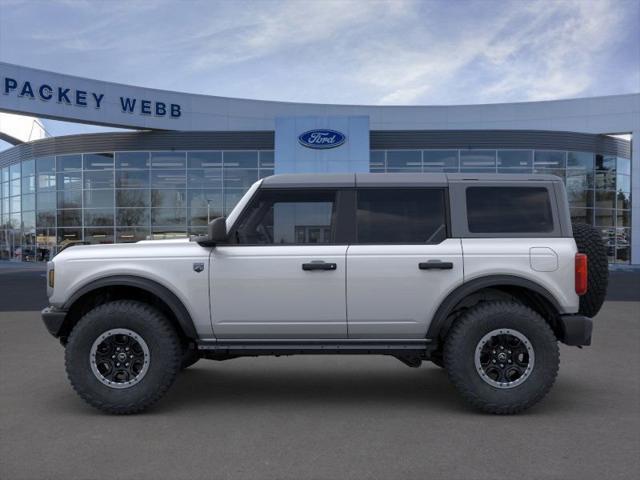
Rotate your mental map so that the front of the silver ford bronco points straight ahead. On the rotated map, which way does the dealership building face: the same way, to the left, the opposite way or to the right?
to the left

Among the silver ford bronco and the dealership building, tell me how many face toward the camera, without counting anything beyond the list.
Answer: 1

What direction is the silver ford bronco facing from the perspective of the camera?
to the viewer's left

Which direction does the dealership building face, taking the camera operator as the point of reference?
facing the viewer

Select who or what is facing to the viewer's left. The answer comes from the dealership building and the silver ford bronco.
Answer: the silver ford bronco

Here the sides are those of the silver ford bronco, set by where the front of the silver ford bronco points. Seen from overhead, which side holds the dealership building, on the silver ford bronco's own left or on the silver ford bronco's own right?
on the silver ford bronco's own right

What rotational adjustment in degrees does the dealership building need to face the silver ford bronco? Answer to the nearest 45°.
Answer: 0° — it already faces it
